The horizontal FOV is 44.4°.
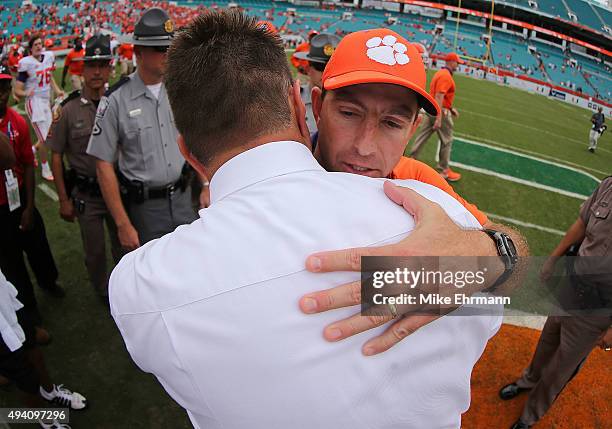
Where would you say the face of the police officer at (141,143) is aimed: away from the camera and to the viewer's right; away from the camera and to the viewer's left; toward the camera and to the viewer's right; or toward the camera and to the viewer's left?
toward the camera and to the viewer's right

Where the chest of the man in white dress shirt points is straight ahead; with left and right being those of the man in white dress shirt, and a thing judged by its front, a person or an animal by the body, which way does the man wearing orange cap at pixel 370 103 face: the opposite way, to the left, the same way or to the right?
the opposite way

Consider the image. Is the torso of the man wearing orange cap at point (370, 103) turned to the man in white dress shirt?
yes

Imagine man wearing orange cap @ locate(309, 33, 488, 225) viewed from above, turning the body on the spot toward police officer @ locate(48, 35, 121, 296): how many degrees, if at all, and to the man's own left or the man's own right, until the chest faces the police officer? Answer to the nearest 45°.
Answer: approximately 135° to the man's own right

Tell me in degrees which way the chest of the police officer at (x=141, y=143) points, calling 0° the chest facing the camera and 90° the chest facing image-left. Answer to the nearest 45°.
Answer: approximately 315°

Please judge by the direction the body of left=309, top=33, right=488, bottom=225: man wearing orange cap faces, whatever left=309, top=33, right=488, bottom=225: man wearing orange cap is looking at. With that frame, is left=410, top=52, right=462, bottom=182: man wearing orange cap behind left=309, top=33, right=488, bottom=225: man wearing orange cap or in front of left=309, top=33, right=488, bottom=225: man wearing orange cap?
behind

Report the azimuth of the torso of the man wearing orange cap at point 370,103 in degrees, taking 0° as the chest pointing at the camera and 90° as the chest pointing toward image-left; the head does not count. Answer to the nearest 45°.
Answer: approximately 0°
